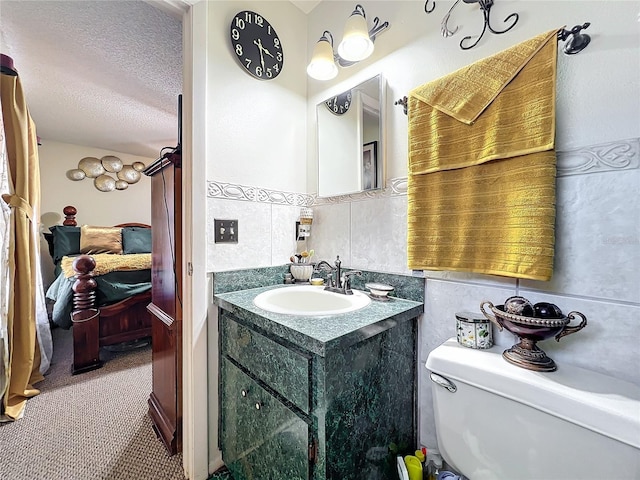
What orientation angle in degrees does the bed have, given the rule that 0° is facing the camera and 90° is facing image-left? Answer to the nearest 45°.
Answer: approximately 315°

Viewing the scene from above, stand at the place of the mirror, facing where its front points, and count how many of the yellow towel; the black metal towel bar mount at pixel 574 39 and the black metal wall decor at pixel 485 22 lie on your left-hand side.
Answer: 3

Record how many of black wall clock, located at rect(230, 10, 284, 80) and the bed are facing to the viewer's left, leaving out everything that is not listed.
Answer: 0

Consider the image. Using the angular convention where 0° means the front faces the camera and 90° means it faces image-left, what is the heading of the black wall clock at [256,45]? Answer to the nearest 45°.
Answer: approximately 315°

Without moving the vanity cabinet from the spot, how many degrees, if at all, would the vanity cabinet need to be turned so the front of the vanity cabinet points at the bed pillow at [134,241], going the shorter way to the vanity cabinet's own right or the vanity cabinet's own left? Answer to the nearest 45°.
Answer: approximately 90° to the vanity cabinet's own right

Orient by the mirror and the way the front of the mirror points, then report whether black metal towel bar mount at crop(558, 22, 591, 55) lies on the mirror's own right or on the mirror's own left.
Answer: on the mirror's own left

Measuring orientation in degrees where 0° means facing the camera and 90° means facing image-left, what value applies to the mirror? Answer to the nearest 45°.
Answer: approximately 45°

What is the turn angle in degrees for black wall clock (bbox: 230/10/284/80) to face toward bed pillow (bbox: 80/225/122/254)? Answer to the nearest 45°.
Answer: approximately 180°

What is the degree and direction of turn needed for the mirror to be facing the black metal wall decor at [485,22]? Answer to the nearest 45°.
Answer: approximately 90° to its left

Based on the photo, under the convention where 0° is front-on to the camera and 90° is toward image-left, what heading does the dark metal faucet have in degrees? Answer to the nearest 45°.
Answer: approximately 45°
